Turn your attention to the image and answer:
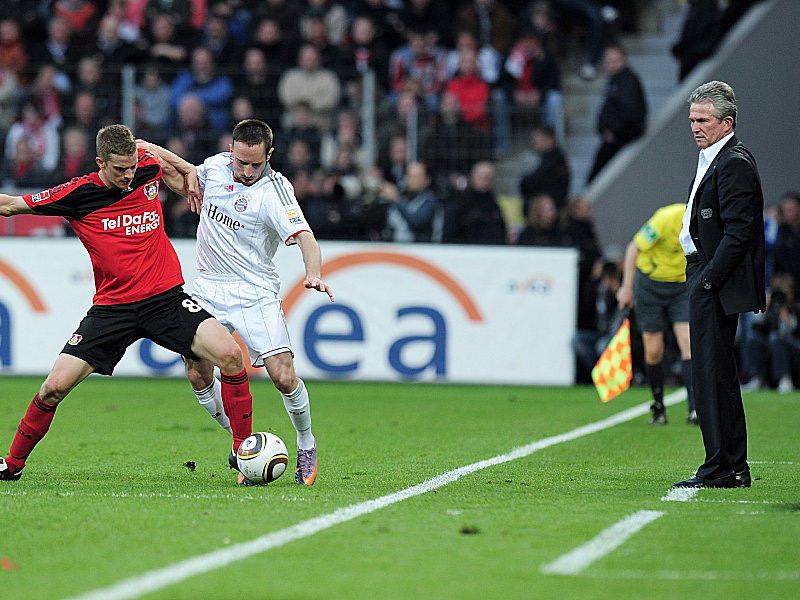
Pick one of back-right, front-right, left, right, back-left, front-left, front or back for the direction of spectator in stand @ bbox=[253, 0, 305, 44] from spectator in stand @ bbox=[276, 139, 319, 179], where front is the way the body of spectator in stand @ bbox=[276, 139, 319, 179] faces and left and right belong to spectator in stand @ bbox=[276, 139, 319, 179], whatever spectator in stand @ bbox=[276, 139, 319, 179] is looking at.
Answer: back

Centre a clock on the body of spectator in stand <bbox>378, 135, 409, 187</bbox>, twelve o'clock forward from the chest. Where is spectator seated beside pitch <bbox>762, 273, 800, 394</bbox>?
spectator seated beside pitch <bbox>762, 273, 800, 394</bbox> is roughly at 10 o'clock from spectator in stand <bbox>378, 135, 409, 187</bbox>.

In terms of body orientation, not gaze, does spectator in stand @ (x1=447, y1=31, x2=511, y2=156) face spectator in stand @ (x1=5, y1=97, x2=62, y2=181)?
no

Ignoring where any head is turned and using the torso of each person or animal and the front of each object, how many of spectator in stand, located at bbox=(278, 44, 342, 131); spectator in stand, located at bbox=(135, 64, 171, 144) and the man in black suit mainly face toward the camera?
2

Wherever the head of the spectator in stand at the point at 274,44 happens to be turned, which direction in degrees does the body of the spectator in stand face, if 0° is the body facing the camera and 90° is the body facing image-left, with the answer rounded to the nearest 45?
approximately 0°

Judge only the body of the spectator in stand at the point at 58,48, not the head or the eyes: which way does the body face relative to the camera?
toward the camera

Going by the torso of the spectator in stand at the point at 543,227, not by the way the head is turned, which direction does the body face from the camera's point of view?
toward the camera

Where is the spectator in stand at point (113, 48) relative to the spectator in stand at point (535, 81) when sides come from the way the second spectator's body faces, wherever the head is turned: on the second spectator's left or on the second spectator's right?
on the second spectator's right

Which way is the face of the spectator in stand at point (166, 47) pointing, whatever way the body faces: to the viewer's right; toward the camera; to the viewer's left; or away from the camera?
toward the camera

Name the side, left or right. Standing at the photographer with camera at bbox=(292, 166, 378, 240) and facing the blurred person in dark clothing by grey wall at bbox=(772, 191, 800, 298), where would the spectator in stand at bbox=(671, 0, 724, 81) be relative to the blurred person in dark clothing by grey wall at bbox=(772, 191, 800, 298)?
left

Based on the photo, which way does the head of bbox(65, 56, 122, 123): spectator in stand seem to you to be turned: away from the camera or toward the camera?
toward the camera

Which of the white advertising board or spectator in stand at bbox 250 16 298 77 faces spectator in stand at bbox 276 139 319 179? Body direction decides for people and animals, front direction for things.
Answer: spectator in stand at bbox 250 16 298 77

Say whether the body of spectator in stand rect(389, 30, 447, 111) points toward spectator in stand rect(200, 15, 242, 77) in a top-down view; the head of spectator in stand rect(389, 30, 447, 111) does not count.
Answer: no

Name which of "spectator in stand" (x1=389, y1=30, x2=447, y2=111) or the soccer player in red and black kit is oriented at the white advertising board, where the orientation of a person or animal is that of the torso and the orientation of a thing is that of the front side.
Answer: the spectator in stand

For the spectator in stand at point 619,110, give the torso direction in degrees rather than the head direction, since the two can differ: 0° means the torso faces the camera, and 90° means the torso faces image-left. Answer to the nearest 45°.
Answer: approximately 45°

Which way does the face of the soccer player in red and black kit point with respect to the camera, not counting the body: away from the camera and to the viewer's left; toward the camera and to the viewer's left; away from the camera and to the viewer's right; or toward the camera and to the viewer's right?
toward the camera and to the viewer's right

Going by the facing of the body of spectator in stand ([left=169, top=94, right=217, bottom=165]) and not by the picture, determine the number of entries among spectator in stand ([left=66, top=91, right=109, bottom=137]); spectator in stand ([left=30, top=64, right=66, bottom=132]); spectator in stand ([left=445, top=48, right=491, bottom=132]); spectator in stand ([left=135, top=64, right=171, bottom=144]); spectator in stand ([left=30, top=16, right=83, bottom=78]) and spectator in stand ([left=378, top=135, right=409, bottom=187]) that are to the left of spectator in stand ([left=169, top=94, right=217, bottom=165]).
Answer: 2

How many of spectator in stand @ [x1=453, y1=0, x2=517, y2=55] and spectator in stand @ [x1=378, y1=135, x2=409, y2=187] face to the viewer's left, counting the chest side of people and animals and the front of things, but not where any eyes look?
0

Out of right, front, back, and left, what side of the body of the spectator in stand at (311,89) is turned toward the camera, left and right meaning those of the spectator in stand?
front
